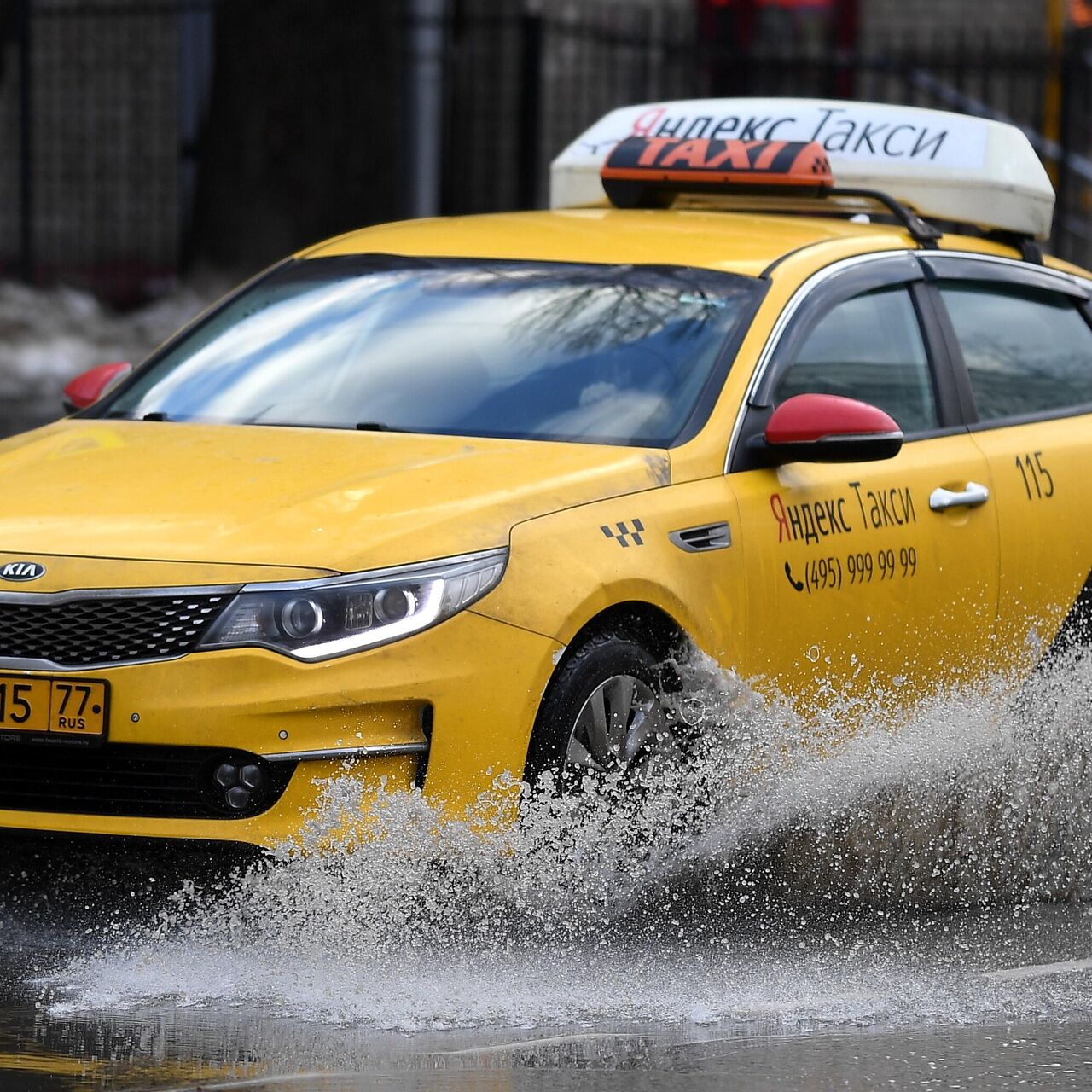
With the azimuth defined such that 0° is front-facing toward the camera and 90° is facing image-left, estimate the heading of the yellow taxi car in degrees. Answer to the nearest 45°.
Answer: approximately 45°

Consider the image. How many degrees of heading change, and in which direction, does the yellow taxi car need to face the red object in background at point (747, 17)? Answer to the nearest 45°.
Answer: approximately 135° to its right

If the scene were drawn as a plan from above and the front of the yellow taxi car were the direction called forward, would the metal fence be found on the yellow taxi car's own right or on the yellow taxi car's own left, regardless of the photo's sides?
on the yellow taxi car's own right

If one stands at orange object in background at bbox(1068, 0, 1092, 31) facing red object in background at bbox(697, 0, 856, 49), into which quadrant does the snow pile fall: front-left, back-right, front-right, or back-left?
front-left

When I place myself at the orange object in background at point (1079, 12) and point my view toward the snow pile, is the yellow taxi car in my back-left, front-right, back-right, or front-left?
front-left

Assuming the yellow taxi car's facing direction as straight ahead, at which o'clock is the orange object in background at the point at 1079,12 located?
The orange object in background is roughly at 5 o'clock from the yellow taxi car.

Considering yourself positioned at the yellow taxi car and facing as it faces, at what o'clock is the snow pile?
The snow pile is roughly at 4 o'clock from the yellow taxi car.
